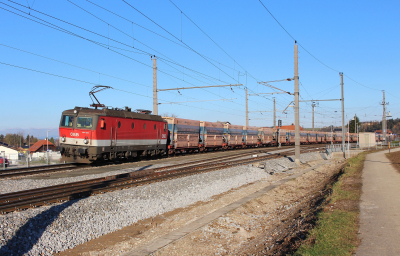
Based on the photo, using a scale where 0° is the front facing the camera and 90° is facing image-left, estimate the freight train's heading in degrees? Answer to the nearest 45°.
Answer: approximately 45°
